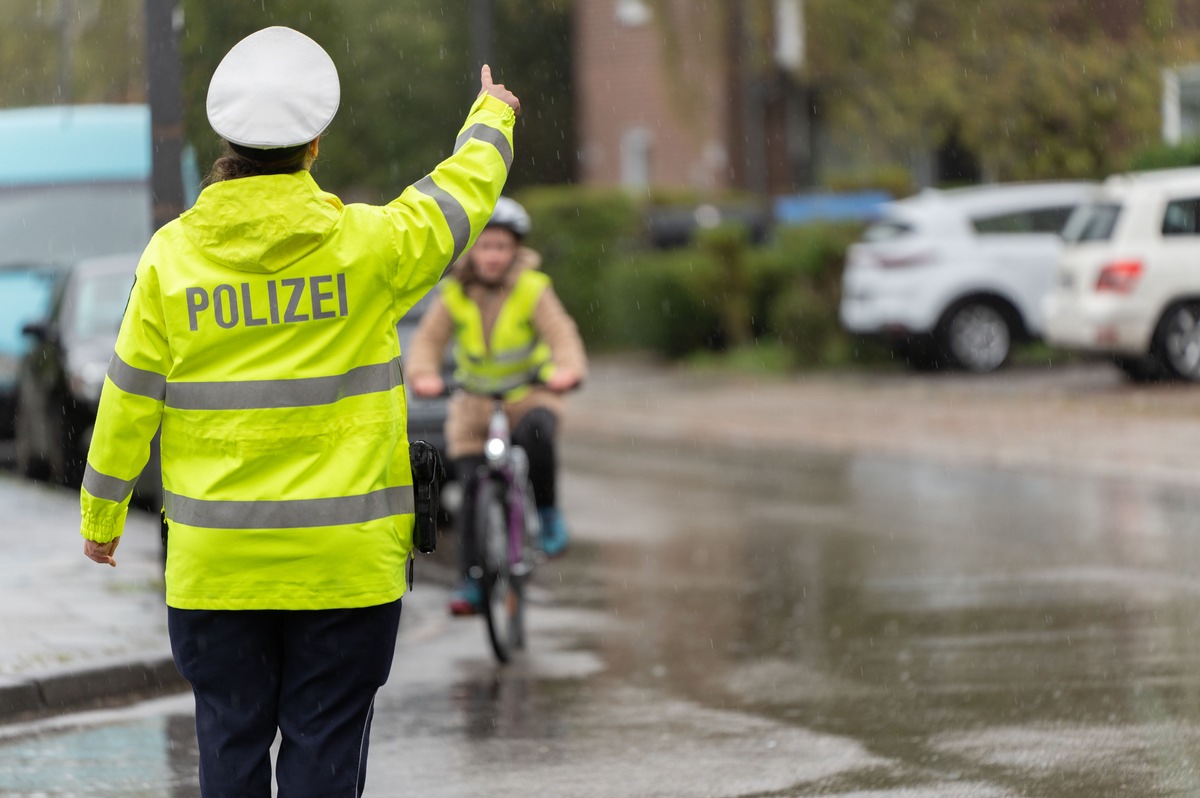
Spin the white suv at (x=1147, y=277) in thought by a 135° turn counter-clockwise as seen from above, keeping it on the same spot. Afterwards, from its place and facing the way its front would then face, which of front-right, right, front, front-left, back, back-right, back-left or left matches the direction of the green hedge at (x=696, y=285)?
front-right

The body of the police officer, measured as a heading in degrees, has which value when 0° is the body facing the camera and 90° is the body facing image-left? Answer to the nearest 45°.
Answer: approximately 180°

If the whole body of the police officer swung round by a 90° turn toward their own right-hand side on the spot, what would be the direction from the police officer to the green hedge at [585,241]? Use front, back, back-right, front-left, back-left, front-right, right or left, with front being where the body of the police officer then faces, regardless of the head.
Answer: left

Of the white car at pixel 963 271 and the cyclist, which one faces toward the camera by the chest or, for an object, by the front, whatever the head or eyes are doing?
the cyclist

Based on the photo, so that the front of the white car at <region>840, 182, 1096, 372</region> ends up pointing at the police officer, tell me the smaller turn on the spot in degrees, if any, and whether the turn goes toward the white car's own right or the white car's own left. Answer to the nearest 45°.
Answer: approximately 135° to the white car's own right

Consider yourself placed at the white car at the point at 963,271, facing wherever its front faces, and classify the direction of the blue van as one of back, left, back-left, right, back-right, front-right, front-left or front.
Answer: back

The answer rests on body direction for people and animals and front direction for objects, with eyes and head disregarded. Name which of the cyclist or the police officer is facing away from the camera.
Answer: the police officer

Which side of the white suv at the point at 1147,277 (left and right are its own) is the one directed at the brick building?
left

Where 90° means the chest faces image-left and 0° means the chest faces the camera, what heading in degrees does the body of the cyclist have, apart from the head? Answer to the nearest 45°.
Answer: approximately 0°

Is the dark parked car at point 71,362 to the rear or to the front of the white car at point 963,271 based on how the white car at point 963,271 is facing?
to the rear

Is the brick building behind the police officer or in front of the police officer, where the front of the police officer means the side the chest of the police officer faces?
in front

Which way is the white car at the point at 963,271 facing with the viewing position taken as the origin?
facing away from the viewer and to the right of the viewer

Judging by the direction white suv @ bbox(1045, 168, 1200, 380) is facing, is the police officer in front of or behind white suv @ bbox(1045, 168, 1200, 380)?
behind

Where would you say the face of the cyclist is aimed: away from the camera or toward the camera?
toward the camera

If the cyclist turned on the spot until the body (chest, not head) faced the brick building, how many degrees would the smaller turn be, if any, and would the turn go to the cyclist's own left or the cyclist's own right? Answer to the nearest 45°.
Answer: approximately 180°

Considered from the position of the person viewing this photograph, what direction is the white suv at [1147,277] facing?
facing away from the viewer and to the right of the viewer

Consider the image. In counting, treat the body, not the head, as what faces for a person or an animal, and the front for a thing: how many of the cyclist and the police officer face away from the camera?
1
